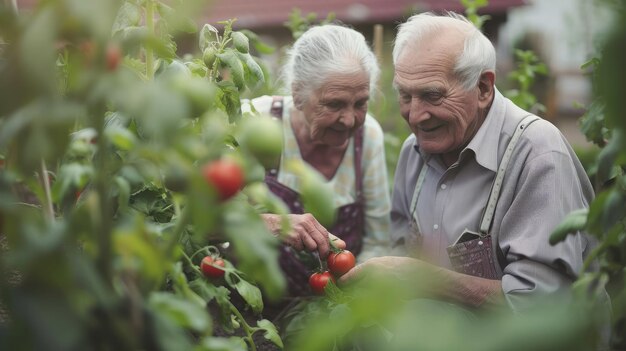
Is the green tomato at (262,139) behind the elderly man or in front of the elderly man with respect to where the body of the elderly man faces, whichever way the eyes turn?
in front

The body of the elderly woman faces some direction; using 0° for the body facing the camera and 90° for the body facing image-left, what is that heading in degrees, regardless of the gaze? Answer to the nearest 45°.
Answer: approximately 0°

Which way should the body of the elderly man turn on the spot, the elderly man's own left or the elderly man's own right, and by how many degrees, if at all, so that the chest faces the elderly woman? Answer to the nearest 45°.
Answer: approximately 90° to the elderly man's own right

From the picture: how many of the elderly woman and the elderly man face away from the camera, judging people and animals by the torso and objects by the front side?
0

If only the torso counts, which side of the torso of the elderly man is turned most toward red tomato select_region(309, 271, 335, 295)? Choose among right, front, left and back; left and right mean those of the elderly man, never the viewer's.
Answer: front

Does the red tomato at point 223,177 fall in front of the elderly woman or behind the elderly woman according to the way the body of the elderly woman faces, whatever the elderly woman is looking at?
in front
